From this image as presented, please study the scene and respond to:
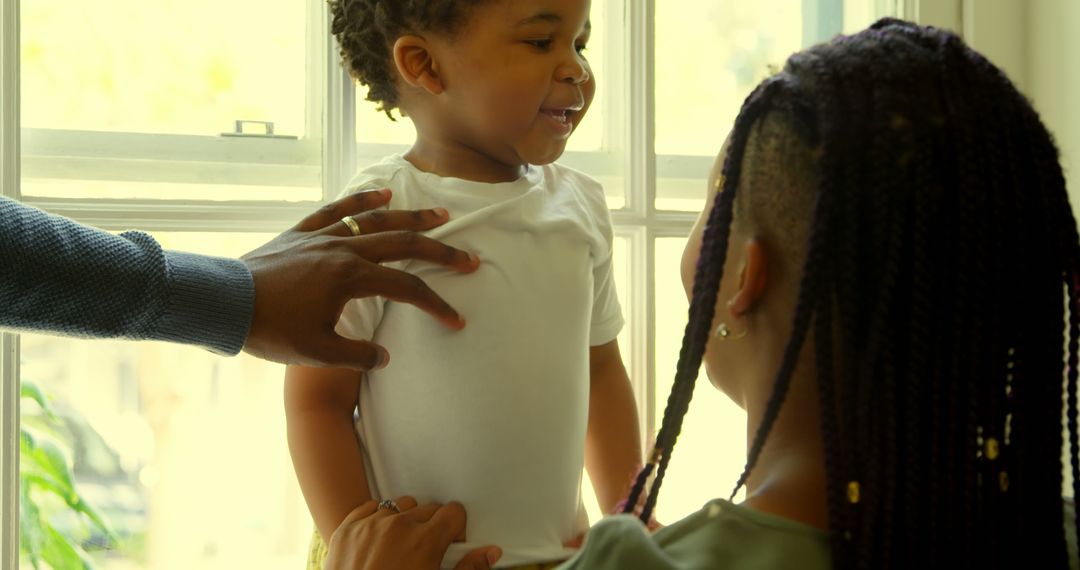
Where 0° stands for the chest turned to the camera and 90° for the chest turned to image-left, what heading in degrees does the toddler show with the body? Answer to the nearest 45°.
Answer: approximately 315°
